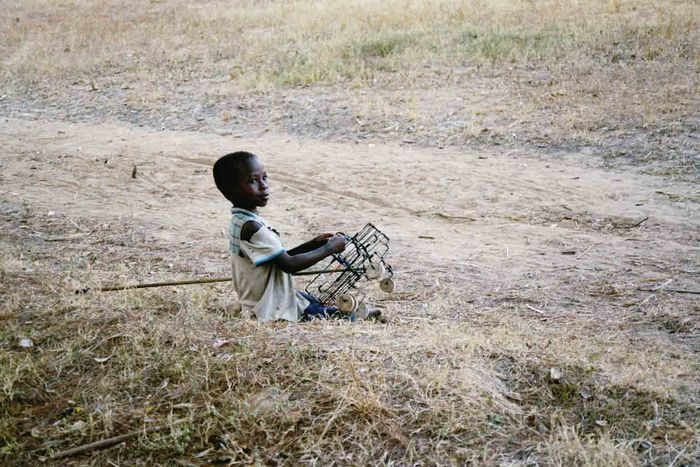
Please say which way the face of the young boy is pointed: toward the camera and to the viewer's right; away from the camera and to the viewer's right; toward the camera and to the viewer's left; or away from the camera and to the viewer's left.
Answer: toward the camera and to the viewer's right

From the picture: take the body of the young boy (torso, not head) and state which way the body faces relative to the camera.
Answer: to the viewer's right

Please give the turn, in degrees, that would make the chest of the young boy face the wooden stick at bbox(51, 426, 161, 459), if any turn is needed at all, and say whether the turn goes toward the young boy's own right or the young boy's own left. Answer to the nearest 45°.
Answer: approximately 135° to the young boy's own right

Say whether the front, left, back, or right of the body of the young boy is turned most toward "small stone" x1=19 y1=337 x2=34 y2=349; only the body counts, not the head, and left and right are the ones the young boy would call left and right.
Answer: back
